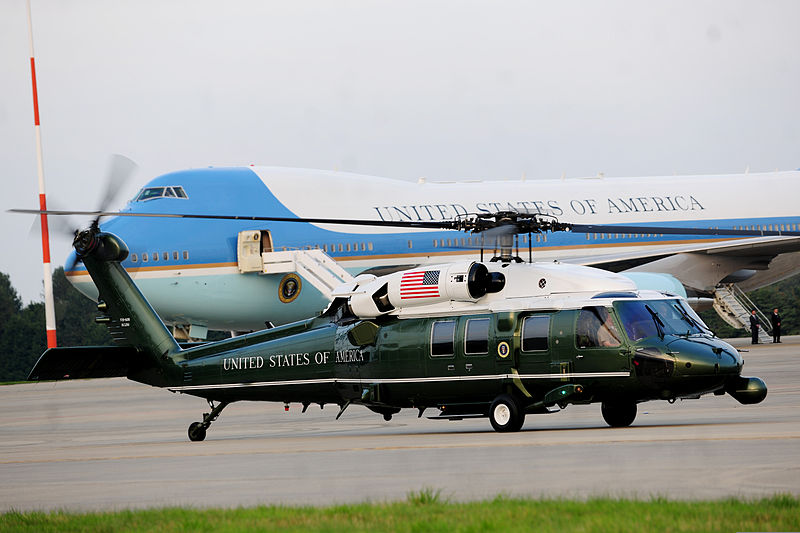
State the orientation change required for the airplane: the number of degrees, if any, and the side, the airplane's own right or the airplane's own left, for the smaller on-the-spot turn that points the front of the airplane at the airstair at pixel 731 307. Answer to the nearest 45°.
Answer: approximately 180°

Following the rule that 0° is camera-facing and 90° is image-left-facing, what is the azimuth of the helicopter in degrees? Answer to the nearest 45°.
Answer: approximately 315°

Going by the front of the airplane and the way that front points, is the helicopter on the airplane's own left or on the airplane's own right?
on the airplane's own left

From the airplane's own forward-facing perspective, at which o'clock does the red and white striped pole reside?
The red and white striped pole is roughly at 1 o'clock from the airplane.

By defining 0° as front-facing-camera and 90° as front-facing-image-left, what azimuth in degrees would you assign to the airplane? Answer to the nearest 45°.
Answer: approximately 90°

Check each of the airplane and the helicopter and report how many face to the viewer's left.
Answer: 1

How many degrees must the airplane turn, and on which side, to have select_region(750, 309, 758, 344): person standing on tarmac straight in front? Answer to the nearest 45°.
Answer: approximately 180°

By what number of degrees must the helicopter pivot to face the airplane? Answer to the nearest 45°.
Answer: approximately 135° to its left

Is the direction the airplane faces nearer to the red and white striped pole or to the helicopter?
the red and white striped pole

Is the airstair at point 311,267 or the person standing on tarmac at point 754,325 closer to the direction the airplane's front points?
the airstair

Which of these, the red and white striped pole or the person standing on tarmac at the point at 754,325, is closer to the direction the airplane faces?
the red and white striped pole

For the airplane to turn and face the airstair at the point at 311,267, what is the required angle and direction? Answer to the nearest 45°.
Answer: approximately 45° to its left
